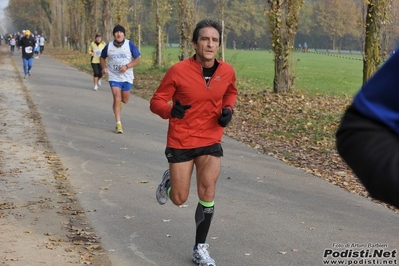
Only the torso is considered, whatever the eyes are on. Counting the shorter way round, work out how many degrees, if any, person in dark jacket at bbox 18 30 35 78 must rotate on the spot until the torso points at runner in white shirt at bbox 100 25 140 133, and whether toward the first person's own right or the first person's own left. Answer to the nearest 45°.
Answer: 0° — they already face them

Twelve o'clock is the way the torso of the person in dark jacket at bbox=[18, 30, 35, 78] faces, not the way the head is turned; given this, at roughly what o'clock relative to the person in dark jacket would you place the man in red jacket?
The man in red jacket is roughly at 12 o'clock from the person in dark jacket.

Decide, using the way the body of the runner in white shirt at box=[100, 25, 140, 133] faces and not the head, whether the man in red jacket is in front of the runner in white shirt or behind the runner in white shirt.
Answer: in front

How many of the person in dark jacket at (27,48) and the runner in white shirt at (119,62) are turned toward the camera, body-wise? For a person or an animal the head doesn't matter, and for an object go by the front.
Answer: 2

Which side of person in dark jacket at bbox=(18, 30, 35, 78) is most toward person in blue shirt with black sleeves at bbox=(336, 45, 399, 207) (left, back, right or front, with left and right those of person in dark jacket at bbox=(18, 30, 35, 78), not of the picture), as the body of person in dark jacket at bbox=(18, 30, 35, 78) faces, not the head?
front

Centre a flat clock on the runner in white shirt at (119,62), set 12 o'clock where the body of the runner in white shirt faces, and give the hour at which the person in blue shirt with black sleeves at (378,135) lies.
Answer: The person in blue shirt with black sleeves is roughly at 12 o'clock from the runner in white shirt.

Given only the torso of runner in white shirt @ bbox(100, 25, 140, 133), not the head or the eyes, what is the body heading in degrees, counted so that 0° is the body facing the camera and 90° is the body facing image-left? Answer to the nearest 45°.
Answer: approximately 0°

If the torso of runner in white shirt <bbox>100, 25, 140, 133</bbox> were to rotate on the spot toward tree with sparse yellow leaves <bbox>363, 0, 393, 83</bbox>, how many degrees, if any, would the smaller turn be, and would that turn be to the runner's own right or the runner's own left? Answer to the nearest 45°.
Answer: approximately 90° to the runner's own left
